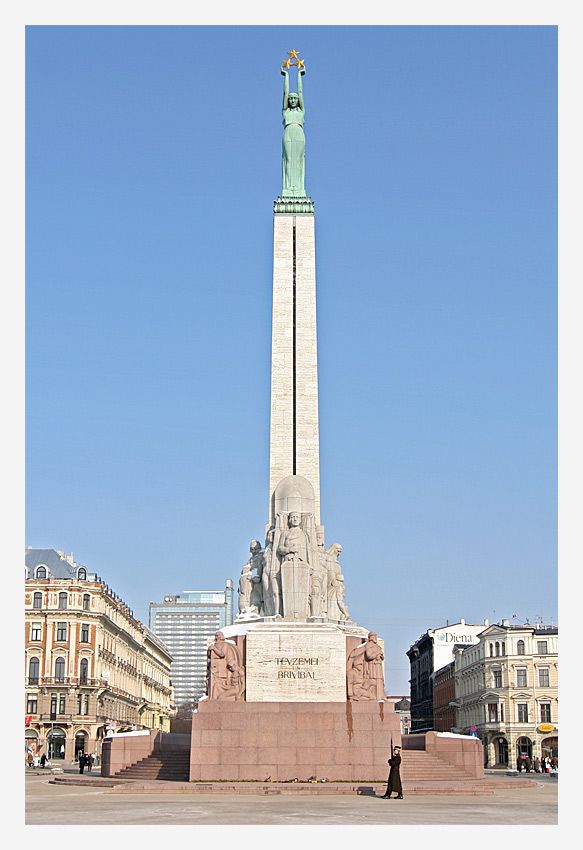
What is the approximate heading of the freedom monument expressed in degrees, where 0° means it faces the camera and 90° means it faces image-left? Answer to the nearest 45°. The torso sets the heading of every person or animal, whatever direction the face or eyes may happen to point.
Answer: approximately 0°

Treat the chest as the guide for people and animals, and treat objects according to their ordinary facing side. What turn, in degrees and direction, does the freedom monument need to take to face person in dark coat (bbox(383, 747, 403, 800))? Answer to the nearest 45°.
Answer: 0° — it already faces them
